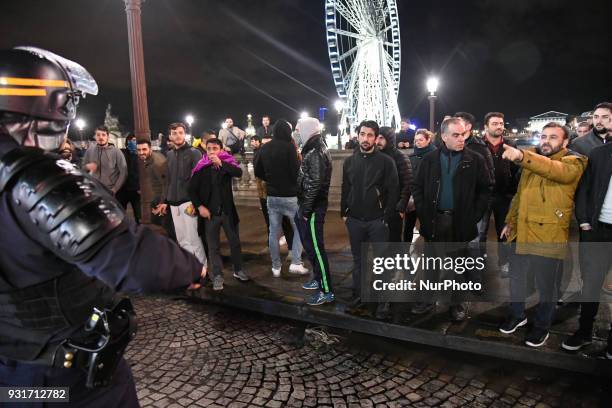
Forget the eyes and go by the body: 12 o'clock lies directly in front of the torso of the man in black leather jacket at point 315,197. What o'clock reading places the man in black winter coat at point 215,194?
The man in black winter coat is roughly at 1 o'clock from the man in black leather jacket.

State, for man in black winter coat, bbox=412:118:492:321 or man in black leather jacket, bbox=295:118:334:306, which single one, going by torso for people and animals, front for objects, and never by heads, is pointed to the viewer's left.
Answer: the man in black leather jacket

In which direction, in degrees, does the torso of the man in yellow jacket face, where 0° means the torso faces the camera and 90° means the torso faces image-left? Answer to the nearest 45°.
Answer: approximately 45°

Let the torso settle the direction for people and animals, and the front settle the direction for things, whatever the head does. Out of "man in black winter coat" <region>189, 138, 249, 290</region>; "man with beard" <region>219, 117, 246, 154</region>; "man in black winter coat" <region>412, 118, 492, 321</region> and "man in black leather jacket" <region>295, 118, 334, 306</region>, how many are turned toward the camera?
3

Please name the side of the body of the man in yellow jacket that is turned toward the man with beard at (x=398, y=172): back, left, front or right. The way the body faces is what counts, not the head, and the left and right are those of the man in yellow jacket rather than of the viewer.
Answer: right

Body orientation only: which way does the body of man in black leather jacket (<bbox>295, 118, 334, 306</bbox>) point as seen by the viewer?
to the viewer's left

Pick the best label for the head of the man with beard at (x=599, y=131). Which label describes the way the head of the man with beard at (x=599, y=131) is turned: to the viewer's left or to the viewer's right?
to the viewer's left

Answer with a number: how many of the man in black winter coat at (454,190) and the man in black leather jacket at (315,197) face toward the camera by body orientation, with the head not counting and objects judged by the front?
1

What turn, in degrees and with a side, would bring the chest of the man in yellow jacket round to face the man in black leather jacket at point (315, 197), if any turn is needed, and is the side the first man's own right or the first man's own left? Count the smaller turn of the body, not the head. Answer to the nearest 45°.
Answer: approximately 45° to the first man's own right
